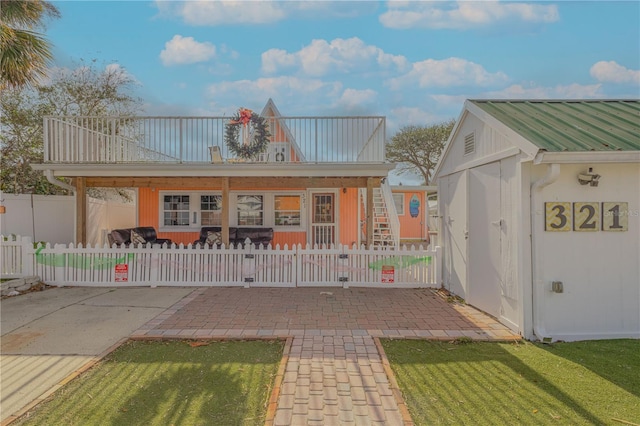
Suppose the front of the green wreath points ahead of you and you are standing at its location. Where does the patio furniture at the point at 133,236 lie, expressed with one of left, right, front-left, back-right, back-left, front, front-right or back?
back-right

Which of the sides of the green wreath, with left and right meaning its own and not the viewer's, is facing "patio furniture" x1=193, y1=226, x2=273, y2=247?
back

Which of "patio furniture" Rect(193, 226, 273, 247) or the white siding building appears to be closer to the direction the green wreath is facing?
the white siding building

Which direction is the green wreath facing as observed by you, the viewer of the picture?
facing the viewer

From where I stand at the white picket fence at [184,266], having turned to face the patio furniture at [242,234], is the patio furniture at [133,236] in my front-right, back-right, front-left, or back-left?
front-left

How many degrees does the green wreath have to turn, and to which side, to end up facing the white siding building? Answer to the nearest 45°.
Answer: approximately 45° to its left
